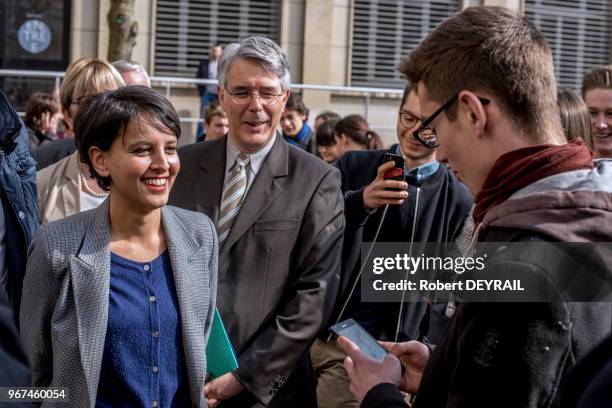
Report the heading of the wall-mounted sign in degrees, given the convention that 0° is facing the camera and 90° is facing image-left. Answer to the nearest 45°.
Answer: approximately 0°

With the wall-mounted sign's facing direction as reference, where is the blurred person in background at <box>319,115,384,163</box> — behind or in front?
in front

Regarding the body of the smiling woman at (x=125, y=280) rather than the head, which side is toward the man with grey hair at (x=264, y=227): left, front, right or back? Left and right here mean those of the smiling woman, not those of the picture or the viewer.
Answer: left

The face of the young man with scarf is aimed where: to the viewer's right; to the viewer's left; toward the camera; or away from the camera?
to the viewer's left

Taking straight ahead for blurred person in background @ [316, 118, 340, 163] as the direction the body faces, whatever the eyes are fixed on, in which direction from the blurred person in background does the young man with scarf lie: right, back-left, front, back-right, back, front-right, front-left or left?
front-left

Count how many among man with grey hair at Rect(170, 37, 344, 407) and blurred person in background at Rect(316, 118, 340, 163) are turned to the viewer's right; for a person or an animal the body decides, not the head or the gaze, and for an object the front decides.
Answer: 0

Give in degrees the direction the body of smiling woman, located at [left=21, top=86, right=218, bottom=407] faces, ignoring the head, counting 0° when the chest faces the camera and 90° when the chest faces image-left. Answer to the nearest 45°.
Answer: approximately 315°

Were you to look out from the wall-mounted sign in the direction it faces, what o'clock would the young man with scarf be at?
The young man with scarf is roughly at 12 o'clock from the wall-mounted sign.

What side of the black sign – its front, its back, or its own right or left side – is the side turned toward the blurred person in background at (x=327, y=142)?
front
